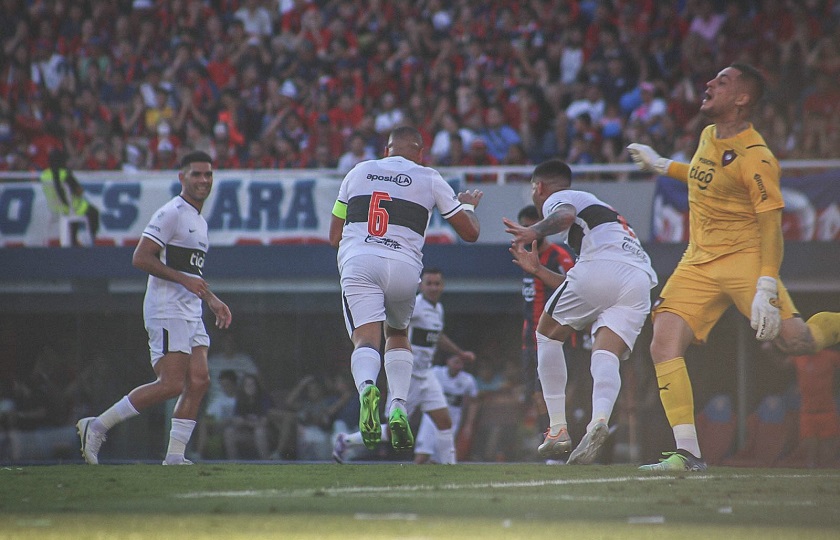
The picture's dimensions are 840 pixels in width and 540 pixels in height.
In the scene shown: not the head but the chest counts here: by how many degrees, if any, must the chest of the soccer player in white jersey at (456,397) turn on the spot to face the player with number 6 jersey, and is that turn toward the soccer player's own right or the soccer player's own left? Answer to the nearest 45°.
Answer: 0° — they already face them

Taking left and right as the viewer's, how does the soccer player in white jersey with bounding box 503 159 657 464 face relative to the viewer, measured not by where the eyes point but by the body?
facing away from the viewer and to the left of the viewer

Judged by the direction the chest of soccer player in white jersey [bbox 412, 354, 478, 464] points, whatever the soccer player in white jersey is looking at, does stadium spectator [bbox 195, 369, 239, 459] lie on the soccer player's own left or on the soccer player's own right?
on the soccer player's own right

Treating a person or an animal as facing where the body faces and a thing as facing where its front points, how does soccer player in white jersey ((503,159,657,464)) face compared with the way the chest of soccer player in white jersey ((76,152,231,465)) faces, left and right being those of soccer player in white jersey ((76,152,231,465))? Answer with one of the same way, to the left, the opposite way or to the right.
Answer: the opposite way

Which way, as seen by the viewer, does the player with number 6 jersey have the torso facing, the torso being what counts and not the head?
away from the camera

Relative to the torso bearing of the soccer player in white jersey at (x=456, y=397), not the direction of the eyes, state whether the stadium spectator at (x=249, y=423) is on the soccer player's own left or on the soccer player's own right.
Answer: on the soccer player's own right

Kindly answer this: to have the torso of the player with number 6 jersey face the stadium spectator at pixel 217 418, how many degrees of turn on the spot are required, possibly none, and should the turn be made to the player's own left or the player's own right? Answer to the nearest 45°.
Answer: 0° — they already face them

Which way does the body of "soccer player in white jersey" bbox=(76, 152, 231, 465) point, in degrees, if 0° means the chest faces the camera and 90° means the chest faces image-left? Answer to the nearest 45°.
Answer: approximately 315°

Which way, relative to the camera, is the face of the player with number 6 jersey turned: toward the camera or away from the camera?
away from the camera

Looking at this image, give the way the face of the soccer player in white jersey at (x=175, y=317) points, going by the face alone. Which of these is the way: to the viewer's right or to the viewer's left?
to the viewer's right

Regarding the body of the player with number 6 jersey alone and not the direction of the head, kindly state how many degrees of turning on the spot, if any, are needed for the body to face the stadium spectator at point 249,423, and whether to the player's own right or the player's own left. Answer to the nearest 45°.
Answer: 0° — they already face them
